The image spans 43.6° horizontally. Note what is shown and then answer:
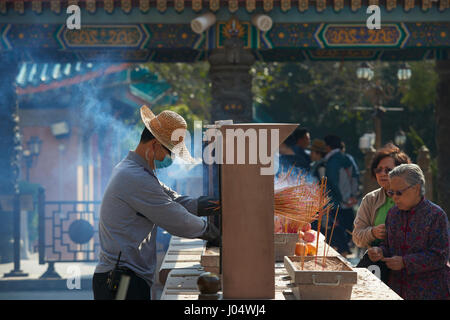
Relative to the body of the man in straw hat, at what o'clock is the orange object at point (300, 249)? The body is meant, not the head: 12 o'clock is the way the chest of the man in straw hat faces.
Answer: The orange object is roughly at 12 o'clock from the man in straw hat.

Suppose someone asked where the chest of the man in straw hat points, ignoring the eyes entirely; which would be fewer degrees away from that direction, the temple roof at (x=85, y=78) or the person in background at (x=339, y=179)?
the person in background

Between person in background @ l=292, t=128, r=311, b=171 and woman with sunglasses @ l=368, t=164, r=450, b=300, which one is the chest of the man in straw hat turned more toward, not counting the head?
the woman with sunglasses

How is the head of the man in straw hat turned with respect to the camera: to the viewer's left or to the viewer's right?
to the viewer's right

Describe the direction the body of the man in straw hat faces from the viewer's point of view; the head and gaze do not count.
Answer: to the viewer's right

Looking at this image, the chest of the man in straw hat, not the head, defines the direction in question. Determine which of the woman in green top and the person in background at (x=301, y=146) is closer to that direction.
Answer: the woman in green top

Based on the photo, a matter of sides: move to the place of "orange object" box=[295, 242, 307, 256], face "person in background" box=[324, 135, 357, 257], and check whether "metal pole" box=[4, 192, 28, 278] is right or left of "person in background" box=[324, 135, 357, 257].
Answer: left

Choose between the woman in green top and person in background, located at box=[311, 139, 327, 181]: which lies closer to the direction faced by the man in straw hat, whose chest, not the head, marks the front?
the woman in green top

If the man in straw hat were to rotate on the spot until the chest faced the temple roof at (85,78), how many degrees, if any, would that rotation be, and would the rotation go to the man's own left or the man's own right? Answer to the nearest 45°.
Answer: approximately 90° to the man's own left

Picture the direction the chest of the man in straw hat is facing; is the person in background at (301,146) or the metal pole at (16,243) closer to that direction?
the person in background

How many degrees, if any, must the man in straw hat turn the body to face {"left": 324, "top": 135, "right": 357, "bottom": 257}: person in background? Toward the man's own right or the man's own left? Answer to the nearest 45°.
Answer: approximately 45° to the man's own left
